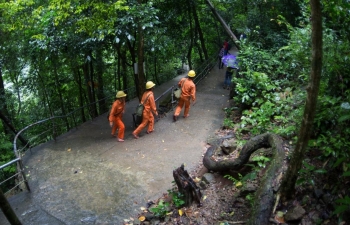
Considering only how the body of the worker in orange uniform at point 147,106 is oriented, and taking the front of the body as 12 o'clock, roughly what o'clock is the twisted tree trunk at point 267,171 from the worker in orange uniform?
The twisted tree trunk is roughly at 4 o'clock from the worker in orange uniform.

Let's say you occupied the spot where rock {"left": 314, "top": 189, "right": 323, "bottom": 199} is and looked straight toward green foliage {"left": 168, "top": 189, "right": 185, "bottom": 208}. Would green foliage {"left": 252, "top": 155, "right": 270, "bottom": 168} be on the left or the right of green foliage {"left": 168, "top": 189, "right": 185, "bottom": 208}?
right

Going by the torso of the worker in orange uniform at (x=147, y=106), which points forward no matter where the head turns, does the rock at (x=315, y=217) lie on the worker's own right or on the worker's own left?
on the worker's own right

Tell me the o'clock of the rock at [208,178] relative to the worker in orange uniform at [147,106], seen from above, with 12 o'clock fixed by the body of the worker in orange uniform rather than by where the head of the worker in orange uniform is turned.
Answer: The rock is roughly at 4 o'clock from the worker in orange uniform.

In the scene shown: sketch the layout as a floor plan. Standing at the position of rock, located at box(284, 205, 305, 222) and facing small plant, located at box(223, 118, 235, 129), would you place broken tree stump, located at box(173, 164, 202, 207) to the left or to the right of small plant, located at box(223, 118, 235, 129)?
left

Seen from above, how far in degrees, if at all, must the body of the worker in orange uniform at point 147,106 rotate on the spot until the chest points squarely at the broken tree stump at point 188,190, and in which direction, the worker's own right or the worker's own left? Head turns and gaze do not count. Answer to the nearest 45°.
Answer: approximately 135° to the worker's own right

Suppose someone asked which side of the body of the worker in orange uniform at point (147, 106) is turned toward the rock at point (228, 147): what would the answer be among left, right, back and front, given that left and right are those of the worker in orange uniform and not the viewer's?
right
